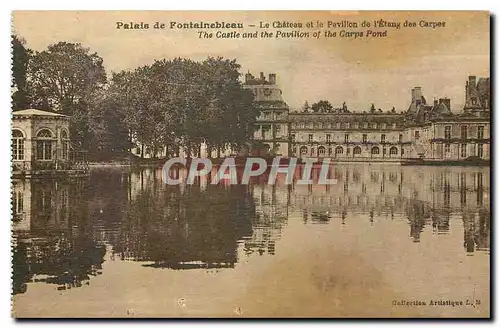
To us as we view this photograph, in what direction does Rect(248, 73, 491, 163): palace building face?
facing the viewer
